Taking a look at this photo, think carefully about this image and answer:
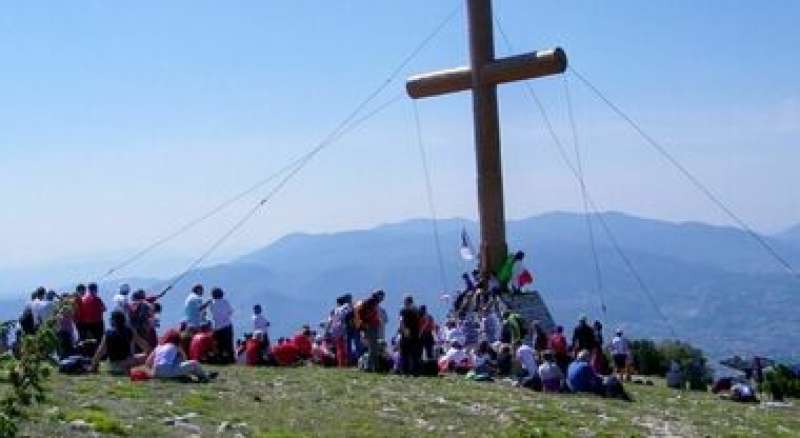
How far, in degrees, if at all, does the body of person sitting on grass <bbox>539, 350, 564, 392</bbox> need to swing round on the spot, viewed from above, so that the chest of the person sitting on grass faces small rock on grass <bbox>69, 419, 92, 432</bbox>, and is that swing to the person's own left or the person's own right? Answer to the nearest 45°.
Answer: approximately 135° to the person's own left

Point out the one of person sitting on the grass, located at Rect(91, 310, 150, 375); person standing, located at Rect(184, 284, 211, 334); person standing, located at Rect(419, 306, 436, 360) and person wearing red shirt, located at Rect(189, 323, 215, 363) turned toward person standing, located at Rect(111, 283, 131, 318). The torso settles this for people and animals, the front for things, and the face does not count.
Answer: person sitting on the grass, located at Rect(91, 310, 150, 375)

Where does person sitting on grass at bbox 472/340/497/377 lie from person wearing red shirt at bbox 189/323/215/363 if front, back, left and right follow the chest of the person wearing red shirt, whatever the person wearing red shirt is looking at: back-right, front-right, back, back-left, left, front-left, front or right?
front-right

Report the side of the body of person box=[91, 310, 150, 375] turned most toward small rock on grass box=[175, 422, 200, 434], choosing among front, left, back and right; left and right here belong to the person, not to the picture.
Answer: back

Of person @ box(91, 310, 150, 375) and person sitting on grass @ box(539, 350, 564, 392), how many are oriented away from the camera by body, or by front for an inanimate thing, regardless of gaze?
2

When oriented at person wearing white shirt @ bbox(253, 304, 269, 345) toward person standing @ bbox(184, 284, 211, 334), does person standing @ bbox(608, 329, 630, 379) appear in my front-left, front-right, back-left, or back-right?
back-left

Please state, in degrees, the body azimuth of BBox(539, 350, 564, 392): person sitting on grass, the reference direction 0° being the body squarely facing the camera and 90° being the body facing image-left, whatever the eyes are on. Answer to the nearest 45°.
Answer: approximately 180°

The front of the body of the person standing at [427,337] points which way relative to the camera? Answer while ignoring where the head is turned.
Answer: away from the camera

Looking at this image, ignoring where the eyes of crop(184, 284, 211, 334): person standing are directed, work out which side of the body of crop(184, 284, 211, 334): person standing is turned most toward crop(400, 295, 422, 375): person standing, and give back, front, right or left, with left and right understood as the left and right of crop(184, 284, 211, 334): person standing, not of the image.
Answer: right

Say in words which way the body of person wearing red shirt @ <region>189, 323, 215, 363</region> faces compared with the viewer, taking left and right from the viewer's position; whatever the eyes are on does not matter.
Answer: facing away from the viewer and to the right of the viewer

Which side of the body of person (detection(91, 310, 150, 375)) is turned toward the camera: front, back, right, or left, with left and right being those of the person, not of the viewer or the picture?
back
